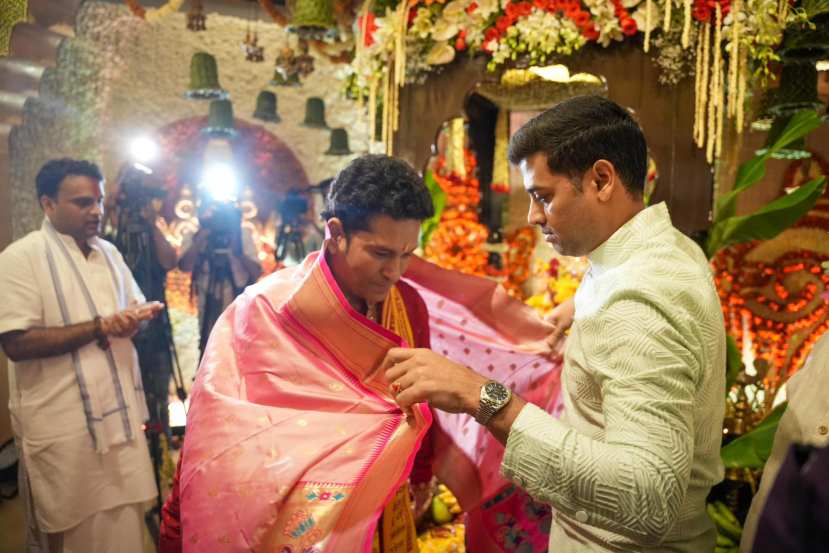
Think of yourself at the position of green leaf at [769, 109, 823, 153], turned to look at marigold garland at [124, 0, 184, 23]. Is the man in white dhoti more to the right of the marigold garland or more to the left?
left

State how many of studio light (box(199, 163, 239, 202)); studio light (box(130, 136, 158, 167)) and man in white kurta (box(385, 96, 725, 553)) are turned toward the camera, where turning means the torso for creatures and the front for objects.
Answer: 2

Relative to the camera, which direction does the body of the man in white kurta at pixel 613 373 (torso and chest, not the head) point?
to the viewer's left

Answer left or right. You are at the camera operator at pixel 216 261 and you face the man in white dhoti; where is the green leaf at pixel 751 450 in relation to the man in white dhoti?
left

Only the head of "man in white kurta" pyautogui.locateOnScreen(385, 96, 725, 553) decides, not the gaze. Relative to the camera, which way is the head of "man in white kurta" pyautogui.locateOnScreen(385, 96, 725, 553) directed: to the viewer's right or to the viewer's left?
to the viewer's left

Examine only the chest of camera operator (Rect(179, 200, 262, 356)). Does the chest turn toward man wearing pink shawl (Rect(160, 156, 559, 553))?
yes

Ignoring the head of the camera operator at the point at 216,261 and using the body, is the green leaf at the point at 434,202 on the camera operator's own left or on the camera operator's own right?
on the camera operator's own left

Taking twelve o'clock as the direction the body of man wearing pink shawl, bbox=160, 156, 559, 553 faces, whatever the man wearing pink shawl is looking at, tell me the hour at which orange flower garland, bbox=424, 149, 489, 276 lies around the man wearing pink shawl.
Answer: The orange flower garland is roughly at 8 o'clock from the man wearing pink shawl.
